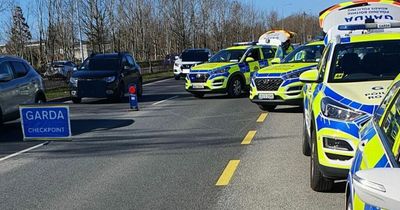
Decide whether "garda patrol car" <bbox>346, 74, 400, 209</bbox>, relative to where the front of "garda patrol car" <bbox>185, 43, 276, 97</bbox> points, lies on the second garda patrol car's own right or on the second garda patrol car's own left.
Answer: on the second garda patrol car's own left

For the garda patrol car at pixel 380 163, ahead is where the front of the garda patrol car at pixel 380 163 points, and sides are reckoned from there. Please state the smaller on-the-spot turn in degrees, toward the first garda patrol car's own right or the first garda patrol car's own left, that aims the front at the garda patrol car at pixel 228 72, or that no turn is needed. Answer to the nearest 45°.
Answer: approximately 135° to the first garda patrol car's own left

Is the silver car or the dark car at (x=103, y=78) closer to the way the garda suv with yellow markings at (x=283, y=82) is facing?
the silver car

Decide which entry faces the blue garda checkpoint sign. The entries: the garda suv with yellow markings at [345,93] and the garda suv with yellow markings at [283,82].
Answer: the garda suv with yellow markings at [283,82]

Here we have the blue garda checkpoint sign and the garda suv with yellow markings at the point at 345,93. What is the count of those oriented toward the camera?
2

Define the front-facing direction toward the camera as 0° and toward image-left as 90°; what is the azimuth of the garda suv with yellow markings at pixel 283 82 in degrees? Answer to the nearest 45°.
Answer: approximately 45°

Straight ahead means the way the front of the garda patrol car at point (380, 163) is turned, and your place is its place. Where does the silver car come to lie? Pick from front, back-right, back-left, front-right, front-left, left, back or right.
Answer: back

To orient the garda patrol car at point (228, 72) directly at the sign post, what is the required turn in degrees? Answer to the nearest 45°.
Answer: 0° — it already faces it

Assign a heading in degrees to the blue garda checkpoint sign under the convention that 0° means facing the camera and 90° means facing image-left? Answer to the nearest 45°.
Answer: approximately 0°
